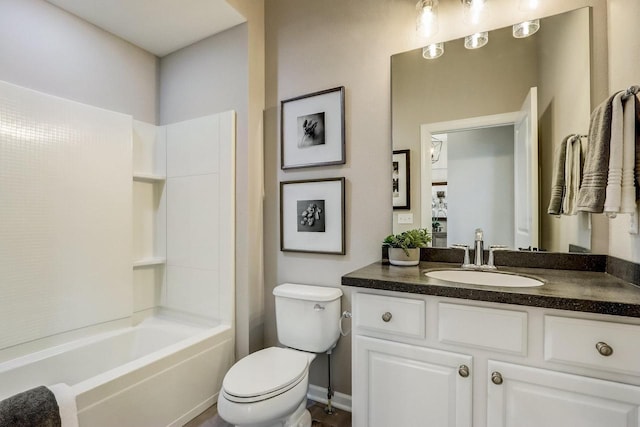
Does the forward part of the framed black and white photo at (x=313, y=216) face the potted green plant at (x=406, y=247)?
no

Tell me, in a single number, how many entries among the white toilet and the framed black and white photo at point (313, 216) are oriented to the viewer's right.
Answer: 0

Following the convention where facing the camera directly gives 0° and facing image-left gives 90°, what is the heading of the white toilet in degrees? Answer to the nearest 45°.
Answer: approximately 45°

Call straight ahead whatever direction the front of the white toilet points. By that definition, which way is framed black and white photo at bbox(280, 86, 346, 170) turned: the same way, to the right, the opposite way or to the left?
the same way

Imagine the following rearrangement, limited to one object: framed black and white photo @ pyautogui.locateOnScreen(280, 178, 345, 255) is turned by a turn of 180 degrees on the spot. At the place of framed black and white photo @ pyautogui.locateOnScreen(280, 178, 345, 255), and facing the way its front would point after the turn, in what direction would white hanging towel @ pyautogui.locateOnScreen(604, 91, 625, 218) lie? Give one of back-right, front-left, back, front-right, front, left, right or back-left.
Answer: right

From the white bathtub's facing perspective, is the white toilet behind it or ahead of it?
ahead

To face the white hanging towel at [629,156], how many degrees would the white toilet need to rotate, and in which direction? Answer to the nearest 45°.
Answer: approximately 90° to its left

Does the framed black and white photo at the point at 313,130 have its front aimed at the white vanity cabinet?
no

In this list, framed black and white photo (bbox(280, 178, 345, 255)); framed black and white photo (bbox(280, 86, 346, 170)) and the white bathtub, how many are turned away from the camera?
0

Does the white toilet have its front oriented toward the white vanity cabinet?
no

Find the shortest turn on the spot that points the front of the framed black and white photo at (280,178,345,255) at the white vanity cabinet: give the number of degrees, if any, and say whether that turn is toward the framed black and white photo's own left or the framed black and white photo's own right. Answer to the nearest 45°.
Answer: approximately 90° to the framed black and white photo's own left

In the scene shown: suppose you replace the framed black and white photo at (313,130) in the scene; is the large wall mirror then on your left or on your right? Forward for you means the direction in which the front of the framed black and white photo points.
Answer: on your left

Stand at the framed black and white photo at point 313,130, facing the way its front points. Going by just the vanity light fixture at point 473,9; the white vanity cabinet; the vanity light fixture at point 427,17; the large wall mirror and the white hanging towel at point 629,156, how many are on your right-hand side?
0

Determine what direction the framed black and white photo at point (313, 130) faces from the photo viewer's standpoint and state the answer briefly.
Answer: facing the viewer and to the left of the viewer

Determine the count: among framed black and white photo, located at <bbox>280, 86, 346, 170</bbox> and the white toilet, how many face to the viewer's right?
0

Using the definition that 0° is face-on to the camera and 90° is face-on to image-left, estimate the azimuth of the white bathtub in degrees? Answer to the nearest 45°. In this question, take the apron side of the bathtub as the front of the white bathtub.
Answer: approximately 315°
